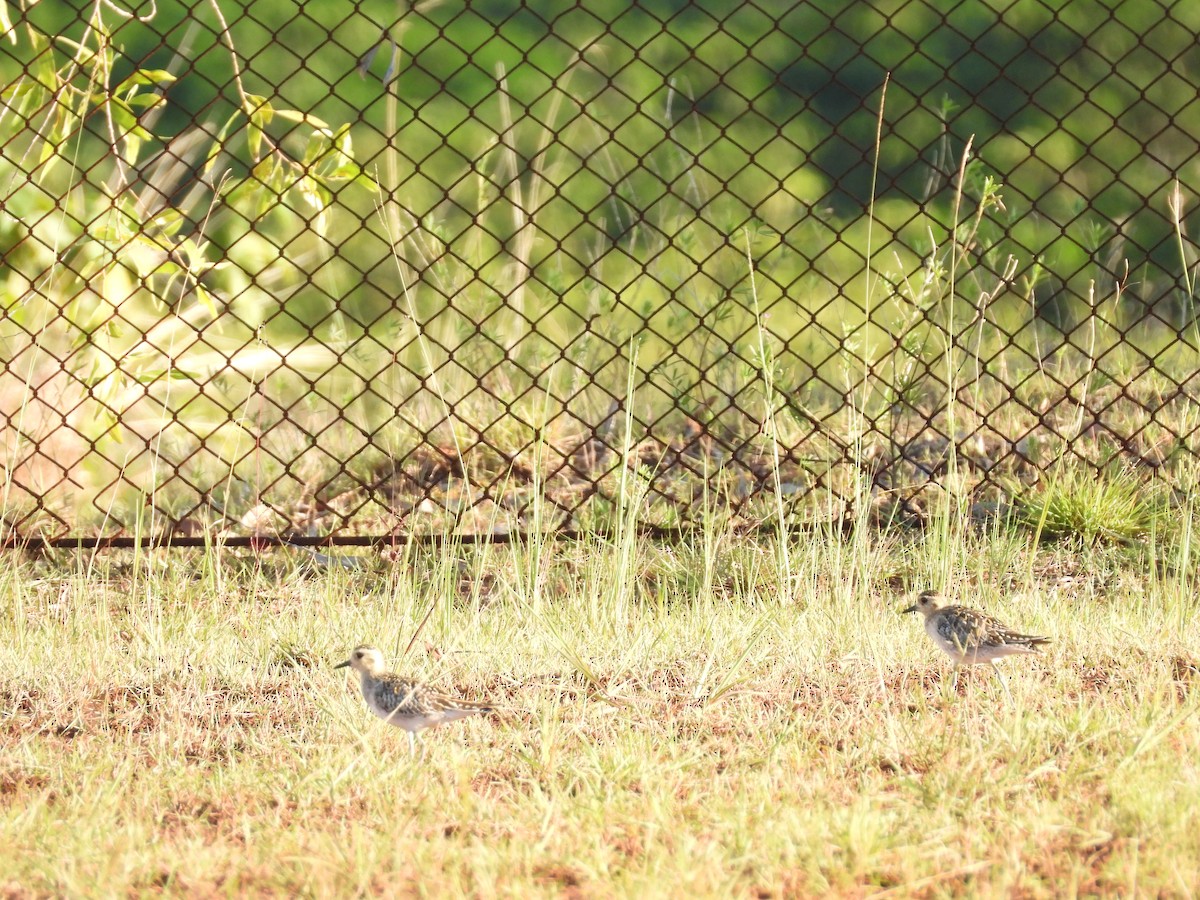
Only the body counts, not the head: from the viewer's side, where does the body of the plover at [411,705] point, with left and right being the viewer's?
facing to the left of the viewer

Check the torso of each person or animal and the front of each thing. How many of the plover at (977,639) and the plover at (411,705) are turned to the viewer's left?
2

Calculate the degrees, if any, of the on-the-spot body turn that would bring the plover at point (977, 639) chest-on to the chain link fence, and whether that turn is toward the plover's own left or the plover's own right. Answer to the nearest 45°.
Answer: approximately 45° to the plover's own right

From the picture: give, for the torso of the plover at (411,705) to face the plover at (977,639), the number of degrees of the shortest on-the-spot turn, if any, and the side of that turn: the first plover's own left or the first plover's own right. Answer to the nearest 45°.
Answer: approximately 180°

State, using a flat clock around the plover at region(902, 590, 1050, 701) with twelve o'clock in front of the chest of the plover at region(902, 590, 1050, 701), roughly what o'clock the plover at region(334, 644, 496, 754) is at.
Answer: the plover at region(334, 644, 496, 754) is roughly at 11 o'clock from the plover at region(902, 590, 1050, 701).

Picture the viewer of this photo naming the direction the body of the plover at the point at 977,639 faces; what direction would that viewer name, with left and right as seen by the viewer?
facing to the left of the viewer

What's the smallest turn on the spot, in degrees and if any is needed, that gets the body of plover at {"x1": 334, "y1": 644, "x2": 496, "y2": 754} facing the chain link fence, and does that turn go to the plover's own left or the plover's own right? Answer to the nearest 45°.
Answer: approximately 90° to the plover's own right
